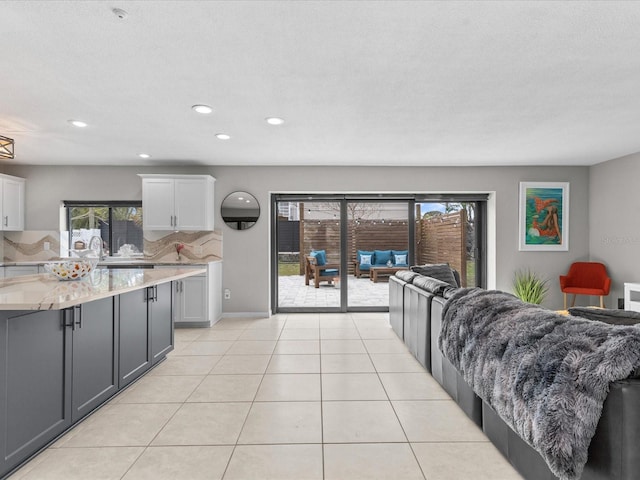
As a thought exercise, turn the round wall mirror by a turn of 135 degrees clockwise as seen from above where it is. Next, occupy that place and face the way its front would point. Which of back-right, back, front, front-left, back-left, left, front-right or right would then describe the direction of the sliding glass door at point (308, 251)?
back-right

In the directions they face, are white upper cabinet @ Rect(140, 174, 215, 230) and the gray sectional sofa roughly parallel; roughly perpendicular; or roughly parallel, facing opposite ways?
roughly perpendicular

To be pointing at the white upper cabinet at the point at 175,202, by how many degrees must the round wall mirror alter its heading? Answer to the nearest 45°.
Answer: approximately 90° to its right

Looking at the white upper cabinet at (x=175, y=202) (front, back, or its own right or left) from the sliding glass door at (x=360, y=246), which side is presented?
left

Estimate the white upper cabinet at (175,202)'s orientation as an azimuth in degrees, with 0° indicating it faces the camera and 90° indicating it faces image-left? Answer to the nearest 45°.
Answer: approximately 0°

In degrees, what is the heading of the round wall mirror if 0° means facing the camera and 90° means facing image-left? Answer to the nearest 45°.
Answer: approximately 0°

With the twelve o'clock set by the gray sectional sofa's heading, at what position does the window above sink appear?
The window above sink is roughly at 8 o'clock from the gray sectional sofa.
